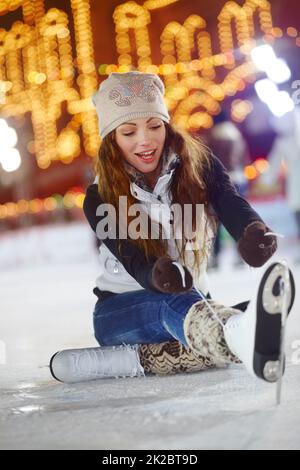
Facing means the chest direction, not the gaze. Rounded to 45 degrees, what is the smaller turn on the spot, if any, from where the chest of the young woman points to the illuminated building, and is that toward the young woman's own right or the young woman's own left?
approximately 135° to the young woman's own left

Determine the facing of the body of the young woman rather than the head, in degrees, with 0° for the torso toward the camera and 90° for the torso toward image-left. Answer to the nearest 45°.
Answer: approximately 315°
